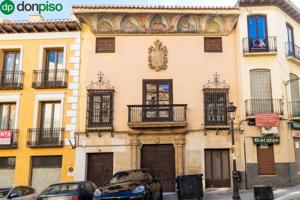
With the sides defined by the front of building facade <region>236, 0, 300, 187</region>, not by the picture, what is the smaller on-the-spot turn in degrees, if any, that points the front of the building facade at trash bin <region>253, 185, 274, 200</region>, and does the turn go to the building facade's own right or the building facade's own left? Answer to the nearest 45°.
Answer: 0° — it already faces it

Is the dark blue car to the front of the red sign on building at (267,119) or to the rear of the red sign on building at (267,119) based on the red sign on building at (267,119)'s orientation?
to the front

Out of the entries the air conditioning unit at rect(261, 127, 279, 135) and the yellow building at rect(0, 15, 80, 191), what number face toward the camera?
2

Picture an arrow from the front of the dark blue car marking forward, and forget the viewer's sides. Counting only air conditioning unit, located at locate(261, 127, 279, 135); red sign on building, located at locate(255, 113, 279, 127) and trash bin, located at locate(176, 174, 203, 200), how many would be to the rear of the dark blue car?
3

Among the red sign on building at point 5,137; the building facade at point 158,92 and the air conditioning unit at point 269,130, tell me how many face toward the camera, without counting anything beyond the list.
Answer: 3

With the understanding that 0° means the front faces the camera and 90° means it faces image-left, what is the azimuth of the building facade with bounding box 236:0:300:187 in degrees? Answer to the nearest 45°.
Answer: approximately 0°

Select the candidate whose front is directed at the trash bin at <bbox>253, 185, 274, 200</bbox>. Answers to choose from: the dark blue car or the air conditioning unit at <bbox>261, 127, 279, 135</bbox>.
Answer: the air conditioning unit

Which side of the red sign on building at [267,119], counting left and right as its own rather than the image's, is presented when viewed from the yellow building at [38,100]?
right

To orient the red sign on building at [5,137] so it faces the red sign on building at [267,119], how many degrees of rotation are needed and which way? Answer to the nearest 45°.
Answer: approximately 45° to its left

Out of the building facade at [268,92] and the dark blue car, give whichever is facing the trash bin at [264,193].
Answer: the building facade

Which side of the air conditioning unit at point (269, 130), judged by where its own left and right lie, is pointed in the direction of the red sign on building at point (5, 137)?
right

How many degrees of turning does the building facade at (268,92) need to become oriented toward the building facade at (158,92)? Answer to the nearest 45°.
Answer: approximately 90° to its right

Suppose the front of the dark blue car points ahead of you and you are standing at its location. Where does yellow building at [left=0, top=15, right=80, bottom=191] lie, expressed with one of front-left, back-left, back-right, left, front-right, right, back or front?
right

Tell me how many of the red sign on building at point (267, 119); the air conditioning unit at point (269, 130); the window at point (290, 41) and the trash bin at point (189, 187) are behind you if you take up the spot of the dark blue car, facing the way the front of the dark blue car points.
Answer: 4
